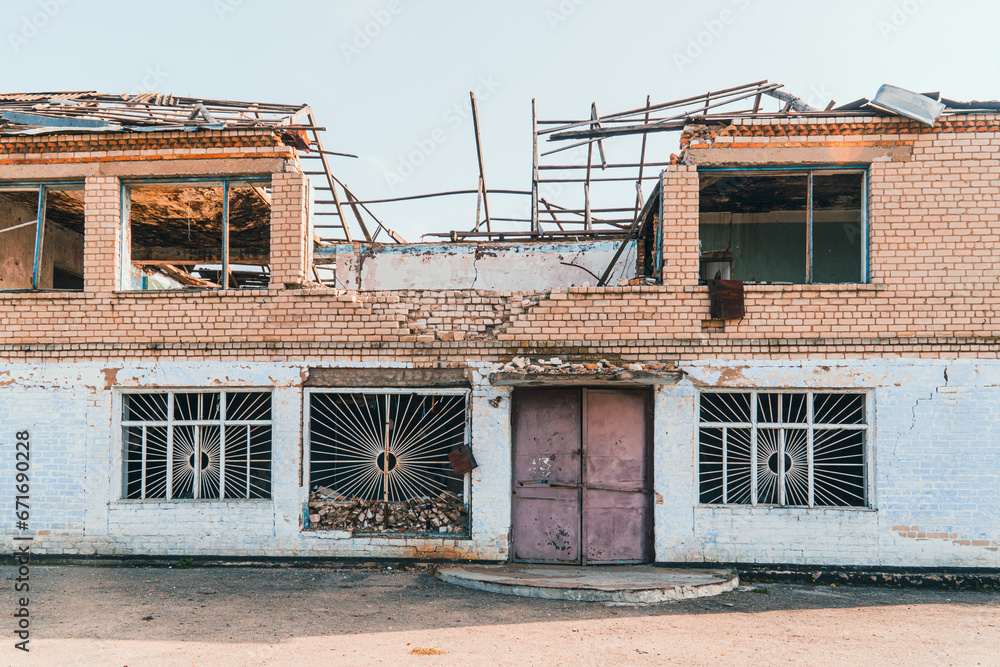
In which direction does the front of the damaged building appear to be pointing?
toward the camera
